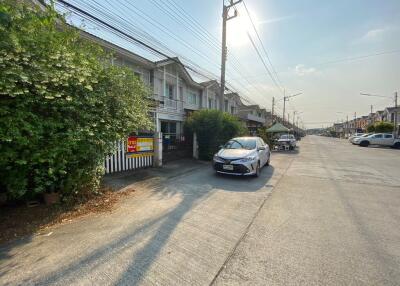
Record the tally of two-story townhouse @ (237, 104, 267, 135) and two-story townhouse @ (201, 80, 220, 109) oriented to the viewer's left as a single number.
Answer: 0

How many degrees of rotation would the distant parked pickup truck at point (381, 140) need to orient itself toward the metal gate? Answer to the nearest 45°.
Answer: approximately 90° to its left

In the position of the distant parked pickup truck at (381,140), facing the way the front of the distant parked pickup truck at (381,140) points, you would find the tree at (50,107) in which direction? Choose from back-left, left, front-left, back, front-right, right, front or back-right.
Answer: left

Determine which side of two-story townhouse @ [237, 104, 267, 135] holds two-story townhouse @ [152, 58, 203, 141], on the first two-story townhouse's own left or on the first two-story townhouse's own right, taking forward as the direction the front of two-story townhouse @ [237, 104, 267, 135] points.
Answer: on the first two-story townhouse's own right

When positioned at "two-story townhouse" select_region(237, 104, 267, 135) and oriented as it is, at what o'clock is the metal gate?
The metal gate is roughly at 2 o'clock from the two-story townhouse.

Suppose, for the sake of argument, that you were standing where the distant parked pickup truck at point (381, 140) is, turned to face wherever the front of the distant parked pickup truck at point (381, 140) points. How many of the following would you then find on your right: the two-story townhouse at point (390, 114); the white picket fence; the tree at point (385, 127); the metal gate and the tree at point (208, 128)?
2

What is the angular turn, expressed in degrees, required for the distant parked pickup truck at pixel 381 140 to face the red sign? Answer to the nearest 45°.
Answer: approximately 90° to its left

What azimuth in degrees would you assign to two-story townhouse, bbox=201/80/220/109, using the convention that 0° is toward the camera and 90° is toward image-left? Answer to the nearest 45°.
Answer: approximately 315°

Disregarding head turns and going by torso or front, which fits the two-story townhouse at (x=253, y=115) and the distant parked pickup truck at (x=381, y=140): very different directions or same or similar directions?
very different directions

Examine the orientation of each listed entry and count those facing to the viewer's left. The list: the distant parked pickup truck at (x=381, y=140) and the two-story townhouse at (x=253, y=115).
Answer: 1

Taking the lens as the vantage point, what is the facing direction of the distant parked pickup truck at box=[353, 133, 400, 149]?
facing to the left of the viewer
